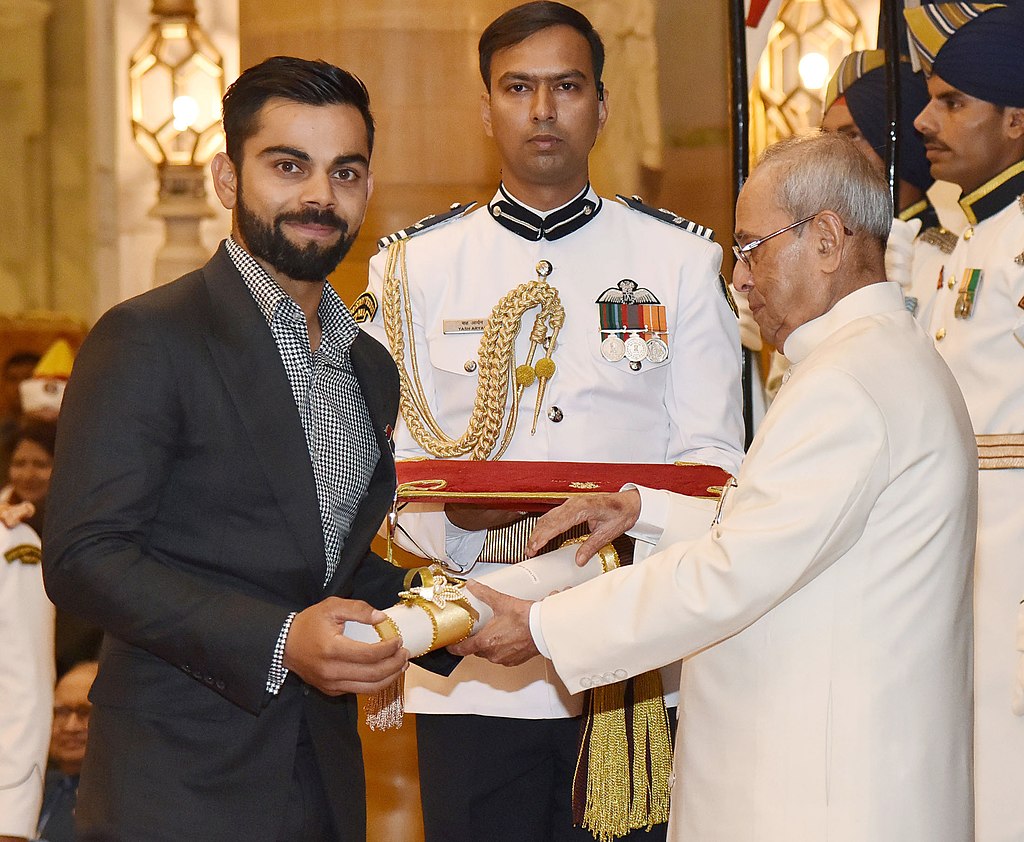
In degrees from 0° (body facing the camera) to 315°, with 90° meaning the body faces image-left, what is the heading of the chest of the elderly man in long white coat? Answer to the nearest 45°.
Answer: approximately 90°

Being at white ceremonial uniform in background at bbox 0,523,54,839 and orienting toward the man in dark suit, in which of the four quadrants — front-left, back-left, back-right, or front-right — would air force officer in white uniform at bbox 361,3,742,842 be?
front-left

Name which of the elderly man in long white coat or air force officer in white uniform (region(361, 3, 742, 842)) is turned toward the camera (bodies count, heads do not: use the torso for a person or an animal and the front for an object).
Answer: the air force officer in white uniform

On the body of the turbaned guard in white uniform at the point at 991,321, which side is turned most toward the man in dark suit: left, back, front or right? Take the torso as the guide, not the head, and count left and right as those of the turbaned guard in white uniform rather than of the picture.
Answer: front

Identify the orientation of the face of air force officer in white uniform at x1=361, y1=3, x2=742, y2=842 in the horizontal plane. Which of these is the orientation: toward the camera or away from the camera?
toward the camera

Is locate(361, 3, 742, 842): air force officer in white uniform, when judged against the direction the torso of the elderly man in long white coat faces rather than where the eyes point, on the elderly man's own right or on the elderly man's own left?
on the elderly man's own right

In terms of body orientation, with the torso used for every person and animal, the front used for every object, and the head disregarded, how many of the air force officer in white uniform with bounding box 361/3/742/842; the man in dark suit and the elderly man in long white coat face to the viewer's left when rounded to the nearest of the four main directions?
1

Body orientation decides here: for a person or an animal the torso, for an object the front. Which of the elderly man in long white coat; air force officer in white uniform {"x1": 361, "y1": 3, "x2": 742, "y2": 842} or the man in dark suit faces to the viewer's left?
the elderly man in long white coat

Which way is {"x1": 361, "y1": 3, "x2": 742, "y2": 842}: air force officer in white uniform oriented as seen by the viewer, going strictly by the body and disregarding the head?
toward the camera

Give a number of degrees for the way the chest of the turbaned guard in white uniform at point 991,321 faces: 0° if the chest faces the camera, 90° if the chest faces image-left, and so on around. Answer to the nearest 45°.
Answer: approximately 45°

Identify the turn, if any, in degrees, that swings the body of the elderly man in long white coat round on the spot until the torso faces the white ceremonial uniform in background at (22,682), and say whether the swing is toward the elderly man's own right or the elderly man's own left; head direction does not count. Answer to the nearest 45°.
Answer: approximately 45° to the elderly man's own right

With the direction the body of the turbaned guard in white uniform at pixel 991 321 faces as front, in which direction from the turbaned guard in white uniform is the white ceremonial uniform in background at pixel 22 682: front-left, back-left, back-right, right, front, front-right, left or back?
front-right

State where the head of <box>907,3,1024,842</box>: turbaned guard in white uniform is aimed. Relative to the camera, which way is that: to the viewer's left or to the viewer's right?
to the viewer's left

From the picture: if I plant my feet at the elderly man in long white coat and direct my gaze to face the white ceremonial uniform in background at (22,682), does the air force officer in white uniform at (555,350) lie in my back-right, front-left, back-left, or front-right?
front-right

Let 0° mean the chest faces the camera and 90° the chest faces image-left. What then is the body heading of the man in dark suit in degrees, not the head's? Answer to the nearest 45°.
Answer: approximately 315°

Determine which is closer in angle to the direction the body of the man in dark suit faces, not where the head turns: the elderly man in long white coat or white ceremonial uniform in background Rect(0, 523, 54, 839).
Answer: the elderly man in long white coat

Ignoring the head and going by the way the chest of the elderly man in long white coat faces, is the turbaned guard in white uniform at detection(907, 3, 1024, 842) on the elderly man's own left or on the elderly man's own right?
on the elderly man's own right

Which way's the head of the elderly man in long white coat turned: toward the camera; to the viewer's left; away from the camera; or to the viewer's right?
to the viewer's left

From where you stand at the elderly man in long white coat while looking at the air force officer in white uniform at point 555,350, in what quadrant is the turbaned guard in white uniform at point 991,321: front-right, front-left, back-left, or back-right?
front-right

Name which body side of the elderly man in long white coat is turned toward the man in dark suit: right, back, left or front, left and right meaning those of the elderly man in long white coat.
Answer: front
